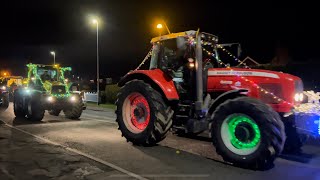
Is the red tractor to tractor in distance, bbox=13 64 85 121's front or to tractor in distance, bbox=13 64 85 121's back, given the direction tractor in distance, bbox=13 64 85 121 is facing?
to the front

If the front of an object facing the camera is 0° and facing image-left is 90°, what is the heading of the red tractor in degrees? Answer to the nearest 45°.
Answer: approximately 315°

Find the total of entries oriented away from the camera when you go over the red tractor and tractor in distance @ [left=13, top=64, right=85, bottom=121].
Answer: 0

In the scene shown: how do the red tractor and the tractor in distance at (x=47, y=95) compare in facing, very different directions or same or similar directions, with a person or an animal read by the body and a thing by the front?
same or similar directions

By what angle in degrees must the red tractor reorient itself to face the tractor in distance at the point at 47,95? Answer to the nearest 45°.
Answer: approximately 180°
